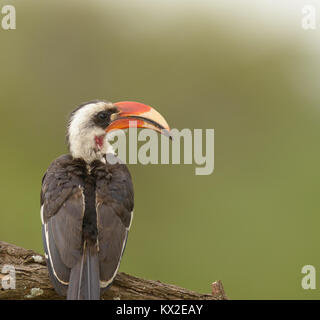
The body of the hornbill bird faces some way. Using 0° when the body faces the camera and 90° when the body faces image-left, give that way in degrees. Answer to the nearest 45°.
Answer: approximately 180°
